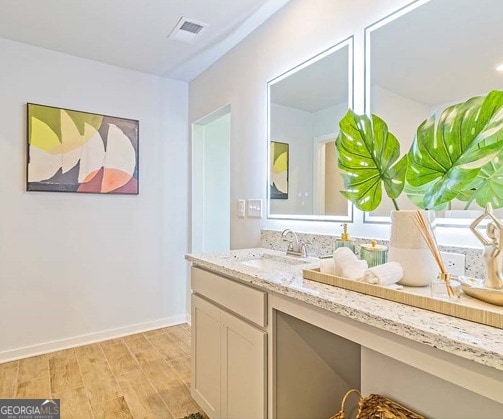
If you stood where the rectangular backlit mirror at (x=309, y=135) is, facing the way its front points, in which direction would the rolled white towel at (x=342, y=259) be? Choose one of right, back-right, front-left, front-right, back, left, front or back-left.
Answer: front-left

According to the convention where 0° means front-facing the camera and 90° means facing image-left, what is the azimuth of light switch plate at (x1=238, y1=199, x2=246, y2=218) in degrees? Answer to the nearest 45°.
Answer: approximately 45°

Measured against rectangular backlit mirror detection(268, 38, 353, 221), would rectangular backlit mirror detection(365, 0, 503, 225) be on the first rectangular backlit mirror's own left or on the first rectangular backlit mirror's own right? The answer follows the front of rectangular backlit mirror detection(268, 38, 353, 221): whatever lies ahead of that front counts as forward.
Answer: on the first rectangular backlit mirror's own left

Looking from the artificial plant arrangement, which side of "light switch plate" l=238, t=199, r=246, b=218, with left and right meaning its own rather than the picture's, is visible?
left

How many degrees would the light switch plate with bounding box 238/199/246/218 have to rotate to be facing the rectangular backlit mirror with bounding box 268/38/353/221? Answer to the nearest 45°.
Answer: approximately 90° to its left
